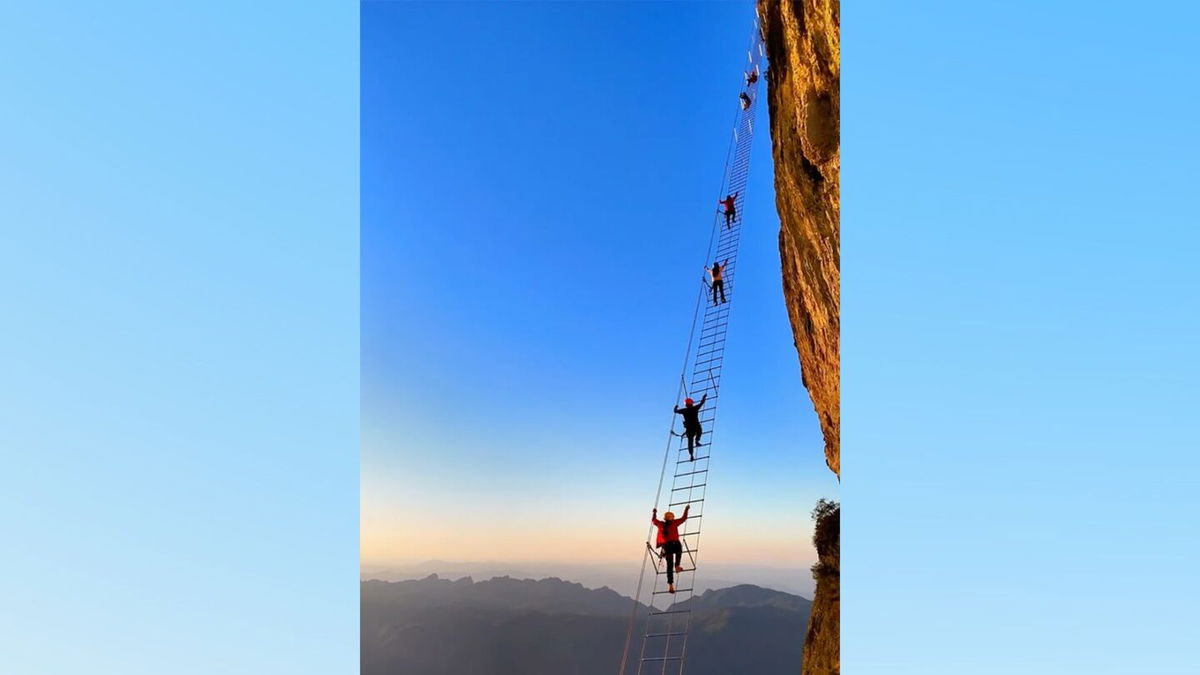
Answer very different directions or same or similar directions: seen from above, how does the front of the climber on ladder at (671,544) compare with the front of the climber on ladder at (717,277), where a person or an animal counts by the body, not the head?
same or similar directions

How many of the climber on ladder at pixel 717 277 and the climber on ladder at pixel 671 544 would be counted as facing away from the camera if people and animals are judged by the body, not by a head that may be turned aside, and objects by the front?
2

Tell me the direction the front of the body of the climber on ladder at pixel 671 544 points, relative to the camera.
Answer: away from the camera

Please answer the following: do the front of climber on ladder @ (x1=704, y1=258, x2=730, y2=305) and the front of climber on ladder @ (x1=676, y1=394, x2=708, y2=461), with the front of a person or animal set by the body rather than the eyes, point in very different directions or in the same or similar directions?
same or similar directions

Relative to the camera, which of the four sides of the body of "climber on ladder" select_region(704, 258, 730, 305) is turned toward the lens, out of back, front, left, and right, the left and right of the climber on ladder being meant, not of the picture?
back

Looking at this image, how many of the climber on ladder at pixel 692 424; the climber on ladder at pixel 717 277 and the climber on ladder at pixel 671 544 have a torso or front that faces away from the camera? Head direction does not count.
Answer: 3

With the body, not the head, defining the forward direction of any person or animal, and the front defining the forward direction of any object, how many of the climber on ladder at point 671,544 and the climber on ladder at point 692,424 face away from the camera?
2

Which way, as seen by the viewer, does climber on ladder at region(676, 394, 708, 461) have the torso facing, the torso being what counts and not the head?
away from the camera
